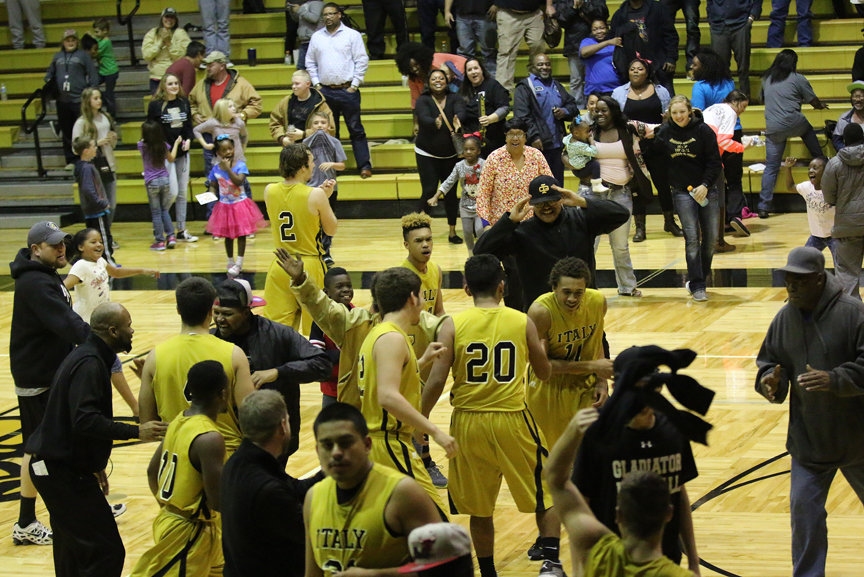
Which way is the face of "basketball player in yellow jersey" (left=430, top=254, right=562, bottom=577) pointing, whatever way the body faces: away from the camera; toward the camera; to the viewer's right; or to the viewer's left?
away from the camera

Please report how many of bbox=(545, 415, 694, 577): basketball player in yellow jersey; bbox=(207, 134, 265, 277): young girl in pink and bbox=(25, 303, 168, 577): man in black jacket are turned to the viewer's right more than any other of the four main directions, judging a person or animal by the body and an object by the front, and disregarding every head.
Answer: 1

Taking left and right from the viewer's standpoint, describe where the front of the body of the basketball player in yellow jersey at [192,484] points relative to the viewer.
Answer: facing away from the viewer and to the right of the viewer

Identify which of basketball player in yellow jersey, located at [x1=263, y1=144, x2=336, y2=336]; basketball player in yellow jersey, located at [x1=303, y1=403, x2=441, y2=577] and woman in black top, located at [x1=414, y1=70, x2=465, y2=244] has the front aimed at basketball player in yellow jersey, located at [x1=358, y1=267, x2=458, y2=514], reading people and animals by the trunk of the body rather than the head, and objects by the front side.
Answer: the woman in black top

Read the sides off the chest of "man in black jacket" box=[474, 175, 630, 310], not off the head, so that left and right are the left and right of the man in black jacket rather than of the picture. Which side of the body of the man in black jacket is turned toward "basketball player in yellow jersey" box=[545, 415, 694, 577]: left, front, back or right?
front

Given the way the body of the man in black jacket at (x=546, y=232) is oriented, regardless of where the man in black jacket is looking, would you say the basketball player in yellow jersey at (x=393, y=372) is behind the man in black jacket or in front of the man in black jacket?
in front

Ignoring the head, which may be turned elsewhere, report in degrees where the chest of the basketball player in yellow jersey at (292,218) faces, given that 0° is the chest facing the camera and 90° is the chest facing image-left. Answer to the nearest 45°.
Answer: approximately 225°

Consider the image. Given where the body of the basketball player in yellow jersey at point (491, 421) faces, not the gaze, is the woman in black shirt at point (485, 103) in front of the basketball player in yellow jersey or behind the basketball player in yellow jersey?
in front

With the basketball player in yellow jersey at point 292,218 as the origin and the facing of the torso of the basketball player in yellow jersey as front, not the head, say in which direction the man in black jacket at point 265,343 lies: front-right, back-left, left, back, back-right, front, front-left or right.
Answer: back-right

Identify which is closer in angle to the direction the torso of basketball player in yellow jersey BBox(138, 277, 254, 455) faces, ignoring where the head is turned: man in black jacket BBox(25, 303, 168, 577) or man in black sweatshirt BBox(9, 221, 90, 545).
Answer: the man in black sweatshirt

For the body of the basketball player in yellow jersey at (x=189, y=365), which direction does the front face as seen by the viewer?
away from the camera

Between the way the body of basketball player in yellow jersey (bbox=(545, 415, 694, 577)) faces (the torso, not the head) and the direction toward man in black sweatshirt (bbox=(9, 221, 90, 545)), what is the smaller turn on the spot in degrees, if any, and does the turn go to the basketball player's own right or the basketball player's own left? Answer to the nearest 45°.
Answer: approximately 45° to the basketball player's own left

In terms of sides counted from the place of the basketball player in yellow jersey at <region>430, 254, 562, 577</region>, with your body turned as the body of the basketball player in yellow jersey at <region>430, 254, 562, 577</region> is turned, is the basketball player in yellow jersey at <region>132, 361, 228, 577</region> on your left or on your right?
on your left

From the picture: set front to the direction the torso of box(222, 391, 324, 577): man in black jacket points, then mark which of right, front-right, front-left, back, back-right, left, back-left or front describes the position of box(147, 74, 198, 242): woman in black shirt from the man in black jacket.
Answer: front-left

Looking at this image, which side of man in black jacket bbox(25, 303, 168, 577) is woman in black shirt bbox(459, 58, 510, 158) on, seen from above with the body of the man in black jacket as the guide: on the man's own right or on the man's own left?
on the man's own left
